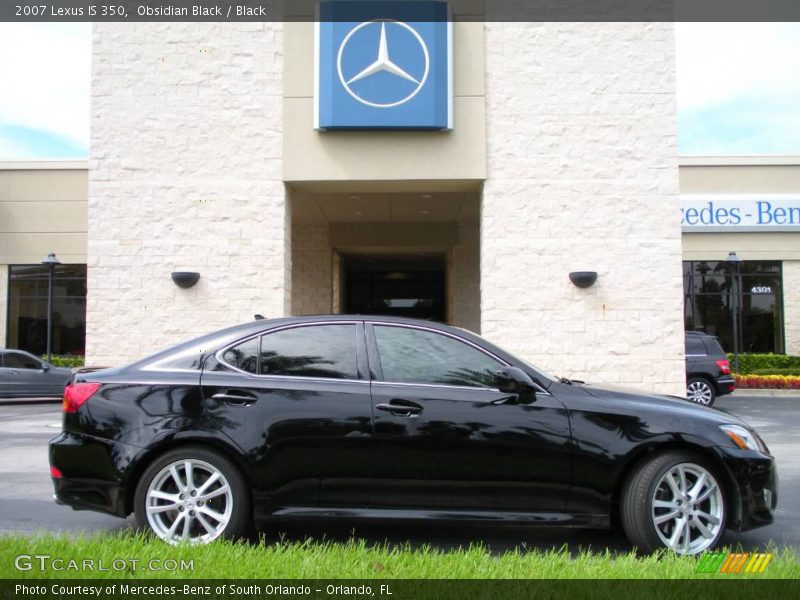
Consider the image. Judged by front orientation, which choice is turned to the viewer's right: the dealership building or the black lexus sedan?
the black lexus sedan

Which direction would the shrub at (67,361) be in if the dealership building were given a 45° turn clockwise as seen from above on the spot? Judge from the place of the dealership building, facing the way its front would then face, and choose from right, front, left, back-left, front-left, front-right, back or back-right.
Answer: right

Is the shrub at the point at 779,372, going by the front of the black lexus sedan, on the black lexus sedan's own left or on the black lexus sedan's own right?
on the black lexus sedan's own left

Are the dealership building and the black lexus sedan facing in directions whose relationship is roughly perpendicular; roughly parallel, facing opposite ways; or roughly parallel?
roughly perpendicular

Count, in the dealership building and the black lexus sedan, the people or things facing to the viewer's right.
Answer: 1

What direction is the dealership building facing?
toward the camera

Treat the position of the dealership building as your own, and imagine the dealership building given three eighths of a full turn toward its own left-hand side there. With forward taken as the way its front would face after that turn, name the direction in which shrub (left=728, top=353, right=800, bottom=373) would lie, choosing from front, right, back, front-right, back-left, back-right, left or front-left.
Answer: front

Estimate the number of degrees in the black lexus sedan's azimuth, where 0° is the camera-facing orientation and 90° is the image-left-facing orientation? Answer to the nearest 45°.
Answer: approximately 270°
